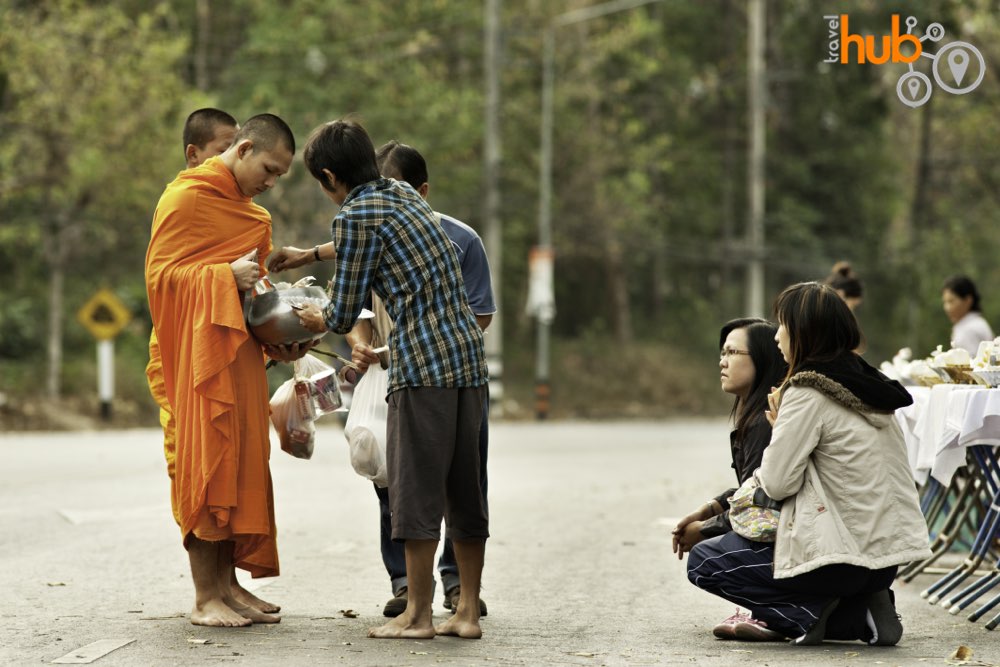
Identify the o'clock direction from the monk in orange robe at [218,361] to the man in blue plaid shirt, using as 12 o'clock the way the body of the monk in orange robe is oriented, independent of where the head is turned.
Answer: The man in blue plaid shirt is roughly at 1 o'clock from the monk in orange robe.

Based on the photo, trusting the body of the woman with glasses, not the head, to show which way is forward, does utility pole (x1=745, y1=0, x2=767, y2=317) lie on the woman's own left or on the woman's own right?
on the woman's own right

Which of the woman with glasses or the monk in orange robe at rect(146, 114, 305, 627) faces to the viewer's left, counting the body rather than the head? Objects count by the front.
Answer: the woman with glasses

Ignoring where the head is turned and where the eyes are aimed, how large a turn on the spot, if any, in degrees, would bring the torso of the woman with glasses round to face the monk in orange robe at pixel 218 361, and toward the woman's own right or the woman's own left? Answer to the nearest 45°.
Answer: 0° — they already face them

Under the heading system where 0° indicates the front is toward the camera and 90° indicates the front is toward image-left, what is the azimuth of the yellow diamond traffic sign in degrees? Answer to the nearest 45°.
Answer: approximately 0°

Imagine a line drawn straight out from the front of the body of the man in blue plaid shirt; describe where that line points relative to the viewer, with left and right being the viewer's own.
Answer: facing away from the viewer and to the left of the viewer

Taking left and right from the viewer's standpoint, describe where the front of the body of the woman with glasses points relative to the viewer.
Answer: facing to the left of the viewer

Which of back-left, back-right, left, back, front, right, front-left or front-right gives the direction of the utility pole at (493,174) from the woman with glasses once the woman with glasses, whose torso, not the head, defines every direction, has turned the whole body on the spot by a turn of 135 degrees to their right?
front-left

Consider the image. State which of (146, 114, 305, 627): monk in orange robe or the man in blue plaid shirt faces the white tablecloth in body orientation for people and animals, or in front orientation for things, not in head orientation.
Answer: the monk in orange robe

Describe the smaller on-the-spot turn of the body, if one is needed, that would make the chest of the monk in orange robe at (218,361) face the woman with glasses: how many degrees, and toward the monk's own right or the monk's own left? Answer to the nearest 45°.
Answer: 0° — they already face them

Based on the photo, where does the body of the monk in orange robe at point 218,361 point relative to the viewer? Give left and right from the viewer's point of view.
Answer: facing to the right of the viewer

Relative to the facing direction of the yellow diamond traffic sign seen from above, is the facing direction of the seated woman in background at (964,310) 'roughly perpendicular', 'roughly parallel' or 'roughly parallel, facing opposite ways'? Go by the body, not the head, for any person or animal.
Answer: roughly perpendicular

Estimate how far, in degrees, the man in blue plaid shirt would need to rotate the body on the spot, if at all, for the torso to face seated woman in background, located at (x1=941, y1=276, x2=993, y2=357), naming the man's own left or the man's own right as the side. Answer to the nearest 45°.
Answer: approximately 90° to the man's own right

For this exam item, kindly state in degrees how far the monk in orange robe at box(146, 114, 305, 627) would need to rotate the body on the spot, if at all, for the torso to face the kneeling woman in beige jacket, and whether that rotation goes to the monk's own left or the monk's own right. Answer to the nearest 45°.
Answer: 0° — they already face them

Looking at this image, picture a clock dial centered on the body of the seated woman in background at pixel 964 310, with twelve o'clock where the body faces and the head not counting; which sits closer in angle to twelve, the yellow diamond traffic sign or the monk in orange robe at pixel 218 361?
the monk in orange robe

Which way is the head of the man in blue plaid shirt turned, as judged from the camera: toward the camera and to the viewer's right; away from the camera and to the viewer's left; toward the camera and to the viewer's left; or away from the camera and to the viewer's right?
away from the camera and to the viewer's left

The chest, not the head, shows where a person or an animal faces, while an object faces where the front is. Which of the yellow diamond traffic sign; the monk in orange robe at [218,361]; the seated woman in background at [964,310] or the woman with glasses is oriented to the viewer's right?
the monk in orange robe

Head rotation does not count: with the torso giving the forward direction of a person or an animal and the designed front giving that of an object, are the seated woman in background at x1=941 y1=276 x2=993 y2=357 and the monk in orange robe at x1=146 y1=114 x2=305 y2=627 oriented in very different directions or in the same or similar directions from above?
very different directions
